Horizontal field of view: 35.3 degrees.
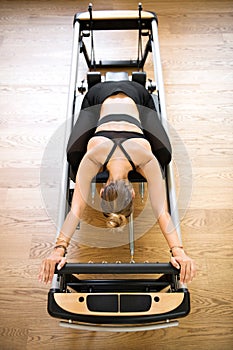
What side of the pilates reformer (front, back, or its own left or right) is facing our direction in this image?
front
